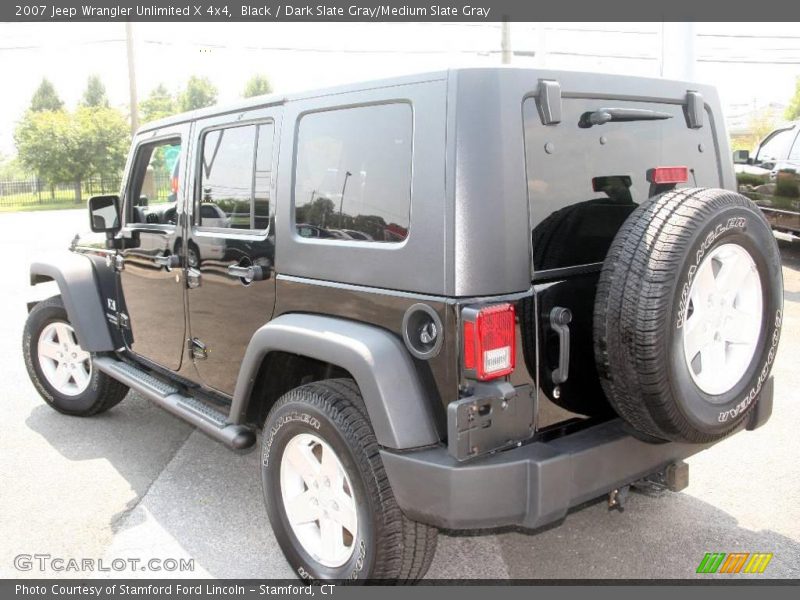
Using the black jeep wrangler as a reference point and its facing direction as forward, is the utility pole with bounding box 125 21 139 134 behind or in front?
in front

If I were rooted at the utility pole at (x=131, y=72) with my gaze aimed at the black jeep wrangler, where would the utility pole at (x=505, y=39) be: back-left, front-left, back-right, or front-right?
front-left

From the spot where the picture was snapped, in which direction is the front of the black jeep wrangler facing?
facing away from the viewer and to the left of the viewer

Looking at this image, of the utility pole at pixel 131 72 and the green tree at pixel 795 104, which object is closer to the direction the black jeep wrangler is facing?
the utility pole

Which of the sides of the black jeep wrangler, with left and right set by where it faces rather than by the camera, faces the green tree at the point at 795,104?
right

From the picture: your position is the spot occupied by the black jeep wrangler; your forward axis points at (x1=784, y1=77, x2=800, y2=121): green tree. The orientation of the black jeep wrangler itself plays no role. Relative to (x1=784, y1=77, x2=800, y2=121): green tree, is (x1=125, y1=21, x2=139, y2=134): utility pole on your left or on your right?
left

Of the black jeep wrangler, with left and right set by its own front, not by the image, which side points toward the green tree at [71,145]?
front

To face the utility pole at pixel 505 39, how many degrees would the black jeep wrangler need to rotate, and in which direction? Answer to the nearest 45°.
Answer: approximately 45° to its right
